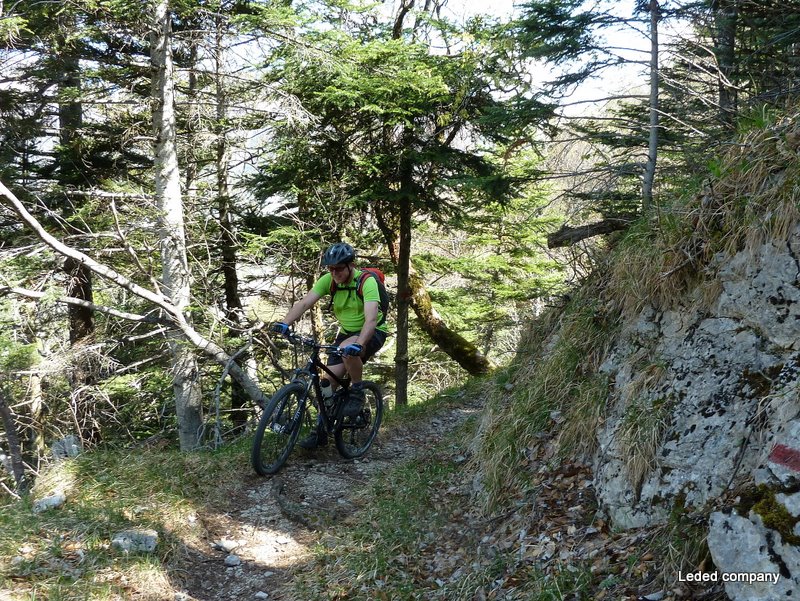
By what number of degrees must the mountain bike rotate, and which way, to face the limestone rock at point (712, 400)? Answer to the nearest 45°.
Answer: approximately 90° to its left

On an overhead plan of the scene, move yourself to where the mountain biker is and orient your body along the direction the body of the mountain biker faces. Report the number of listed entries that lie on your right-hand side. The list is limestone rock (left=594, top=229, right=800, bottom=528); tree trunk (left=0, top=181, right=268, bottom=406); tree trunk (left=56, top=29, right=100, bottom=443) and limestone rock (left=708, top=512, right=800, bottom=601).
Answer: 2

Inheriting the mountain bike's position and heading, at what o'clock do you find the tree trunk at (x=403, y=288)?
The tree trunk is roughly at 5 o'clock from the mountain bike.

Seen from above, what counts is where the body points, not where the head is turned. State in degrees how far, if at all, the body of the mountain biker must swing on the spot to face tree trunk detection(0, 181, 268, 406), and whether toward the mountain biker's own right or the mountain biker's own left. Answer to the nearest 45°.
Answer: approximately 90° to the mountain biker's own right

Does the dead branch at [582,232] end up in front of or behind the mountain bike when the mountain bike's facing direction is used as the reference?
behind

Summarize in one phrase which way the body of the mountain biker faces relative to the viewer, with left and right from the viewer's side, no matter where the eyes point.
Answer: facing the viewer and to the left of the viewer

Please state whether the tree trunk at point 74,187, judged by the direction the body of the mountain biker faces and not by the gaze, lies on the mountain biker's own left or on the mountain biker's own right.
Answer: on the mountain biker's own right

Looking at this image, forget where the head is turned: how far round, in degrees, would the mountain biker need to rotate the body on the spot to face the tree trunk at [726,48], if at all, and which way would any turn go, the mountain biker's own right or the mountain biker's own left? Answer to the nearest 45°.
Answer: approximately 135° to the mountain biker's own left

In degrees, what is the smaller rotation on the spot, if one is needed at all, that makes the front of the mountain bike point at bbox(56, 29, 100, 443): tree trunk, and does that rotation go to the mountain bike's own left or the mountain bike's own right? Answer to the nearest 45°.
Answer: approximately 90° to the mountain bike's own right

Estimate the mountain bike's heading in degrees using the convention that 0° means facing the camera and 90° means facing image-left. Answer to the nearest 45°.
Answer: approximately 45°
